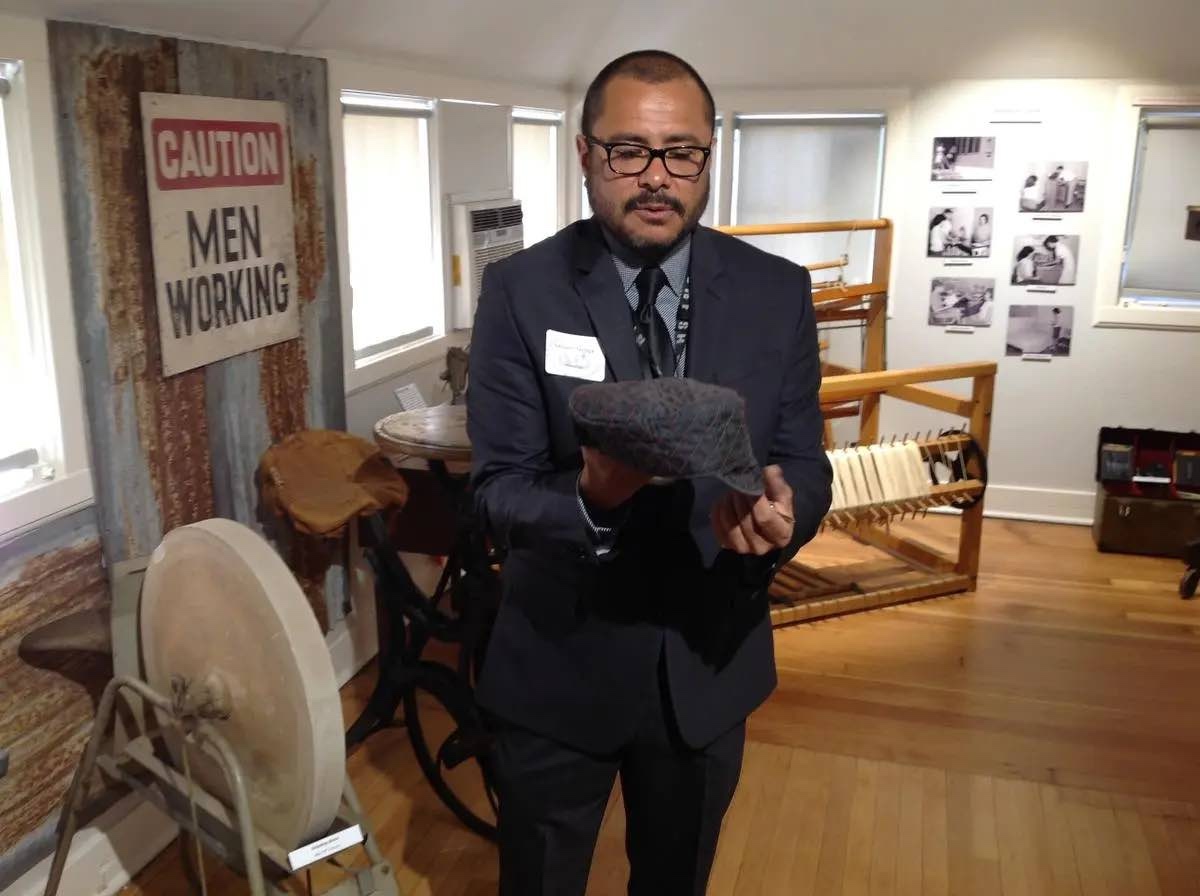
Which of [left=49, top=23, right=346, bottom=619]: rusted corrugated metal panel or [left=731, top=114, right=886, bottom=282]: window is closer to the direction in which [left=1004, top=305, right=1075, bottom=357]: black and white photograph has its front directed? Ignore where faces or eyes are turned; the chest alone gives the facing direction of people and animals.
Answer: the rusted corrugated metal panel

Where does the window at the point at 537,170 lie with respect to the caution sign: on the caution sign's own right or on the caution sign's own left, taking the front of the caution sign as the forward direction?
on the caution sign's own left

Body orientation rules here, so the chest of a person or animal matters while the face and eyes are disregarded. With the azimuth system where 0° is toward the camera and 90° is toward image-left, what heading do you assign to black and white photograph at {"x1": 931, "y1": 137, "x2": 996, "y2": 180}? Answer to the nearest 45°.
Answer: approximately 0°

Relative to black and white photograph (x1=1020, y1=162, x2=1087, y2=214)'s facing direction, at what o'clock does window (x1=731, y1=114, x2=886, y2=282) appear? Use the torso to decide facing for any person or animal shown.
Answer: The window is roughly at 3 o'clock from the black and white photograph.

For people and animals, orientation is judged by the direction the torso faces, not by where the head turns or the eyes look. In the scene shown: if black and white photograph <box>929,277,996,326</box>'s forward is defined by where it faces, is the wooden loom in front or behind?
in front

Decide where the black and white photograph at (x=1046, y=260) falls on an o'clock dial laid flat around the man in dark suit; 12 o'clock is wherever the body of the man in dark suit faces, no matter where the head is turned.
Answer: The black and white photograph is roughly at 7 o'clock from the man in dark suit.

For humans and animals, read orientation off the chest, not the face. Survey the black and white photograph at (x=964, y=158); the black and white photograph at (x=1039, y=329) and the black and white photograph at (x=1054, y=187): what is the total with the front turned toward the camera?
3

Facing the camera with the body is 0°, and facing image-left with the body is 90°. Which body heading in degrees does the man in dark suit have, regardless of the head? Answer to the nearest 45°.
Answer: approximately 0°

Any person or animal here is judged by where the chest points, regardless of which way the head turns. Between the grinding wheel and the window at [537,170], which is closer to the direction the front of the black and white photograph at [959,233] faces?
the grinding wheel

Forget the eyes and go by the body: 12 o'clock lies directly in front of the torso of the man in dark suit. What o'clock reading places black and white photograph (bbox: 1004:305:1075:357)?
The black and white photograph is roughly at 7 o'clock from the man in dark suit.
